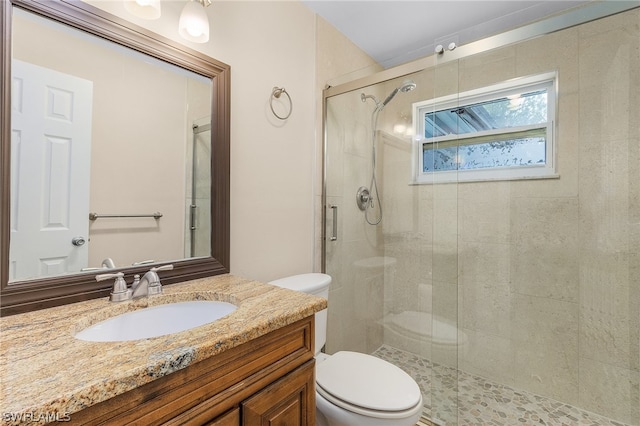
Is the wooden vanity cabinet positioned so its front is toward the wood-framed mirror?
no

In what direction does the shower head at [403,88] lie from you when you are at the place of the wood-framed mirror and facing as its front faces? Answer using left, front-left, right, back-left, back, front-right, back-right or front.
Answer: front-left

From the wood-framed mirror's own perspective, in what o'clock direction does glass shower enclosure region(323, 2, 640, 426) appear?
The glass shower enclosure is roughly at 11 o'clock from the wood-framed mirror.

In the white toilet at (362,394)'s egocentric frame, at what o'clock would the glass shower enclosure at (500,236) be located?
The glass shower enclosure is roughly at 9 o'clock from the white toilet.

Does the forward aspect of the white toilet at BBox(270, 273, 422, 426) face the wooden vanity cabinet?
no

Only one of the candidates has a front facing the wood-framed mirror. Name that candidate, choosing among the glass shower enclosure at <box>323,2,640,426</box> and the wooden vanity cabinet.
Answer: the glass shower enclosure

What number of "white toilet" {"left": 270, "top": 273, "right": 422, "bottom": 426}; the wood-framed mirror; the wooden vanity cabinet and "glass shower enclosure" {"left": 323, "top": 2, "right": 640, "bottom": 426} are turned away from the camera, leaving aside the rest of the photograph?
0

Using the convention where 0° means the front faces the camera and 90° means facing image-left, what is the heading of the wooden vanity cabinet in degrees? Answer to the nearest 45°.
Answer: approximately 315°

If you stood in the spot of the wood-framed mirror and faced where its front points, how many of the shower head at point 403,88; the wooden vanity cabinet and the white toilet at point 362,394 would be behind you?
0

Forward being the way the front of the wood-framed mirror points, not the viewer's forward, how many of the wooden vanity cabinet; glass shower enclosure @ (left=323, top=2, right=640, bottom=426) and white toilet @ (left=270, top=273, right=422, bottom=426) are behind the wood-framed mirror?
0

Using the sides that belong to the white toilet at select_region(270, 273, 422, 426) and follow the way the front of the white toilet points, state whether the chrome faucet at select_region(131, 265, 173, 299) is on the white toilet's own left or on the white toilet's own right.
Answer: on the white toilet's own right

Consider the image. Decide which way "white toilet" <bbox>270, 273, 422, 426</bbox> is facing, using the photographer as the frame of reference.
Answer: facing the viewer and to the right of the viewer
